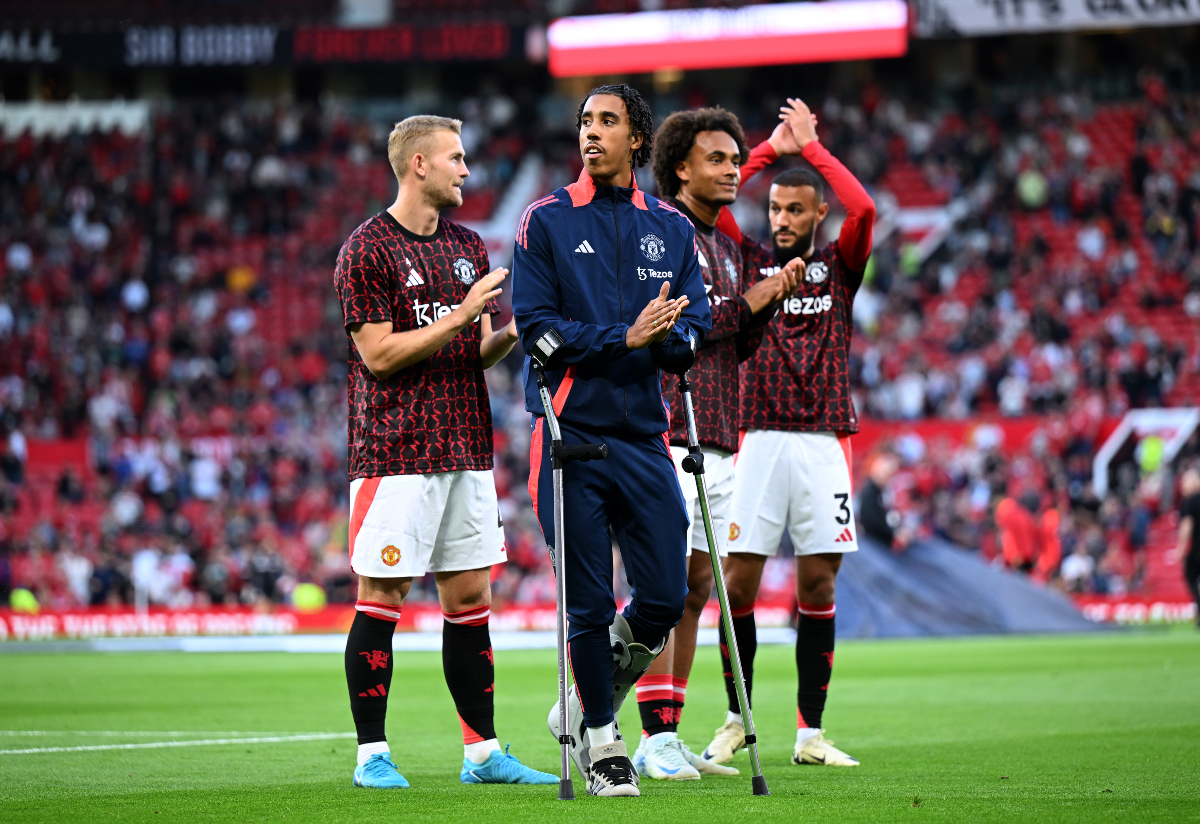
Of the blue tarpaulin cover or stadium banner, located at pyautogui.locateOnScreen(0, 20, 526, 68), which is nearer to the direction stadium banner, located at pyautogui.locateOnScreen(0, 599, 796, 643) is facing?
the blue tarpaulin cover

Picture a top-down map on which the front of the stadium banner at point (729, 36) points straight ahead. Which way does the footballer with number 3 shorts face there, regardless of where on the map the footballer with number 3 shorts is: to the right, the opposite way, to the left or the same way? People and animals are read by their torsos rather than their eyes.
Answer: the same way

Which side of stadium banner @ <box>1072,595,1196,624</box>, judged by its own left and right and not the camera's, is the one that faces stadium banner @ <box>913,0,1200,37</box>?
back

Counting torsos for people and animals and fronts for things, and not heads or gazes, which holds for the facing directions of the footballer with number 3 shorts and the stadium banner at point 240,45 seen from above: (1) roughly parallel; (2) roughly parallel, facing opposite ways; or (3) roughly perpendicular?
roughly parallel

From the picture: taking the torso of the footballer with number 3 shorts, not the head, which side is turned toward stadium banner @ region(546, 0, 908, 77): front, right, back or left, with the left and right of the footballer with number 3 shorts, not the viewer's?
back

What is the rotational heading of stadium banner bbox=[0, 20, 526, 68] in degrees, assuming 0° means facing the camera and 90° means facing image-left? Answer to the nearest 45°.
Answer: approximately 0°

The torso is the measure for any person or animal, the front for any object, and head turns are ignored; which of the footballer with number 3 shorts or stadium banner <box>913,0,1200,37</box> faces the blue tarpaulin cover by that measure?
the stadium banner

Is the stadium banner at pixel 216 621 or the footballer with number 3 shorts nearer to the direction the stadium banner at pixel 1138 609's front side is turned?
the footballer with number 3 shorts

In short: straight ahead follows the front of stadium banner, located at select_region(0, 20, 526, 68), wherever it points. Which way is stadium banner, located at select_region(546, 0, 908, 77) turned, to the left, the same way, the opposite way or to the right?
the same way

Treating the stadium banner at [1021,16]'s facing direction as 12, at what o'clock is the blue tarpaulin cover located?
The blue tarpaulin cover is roughly at 12 o'clock from the stadium banner.

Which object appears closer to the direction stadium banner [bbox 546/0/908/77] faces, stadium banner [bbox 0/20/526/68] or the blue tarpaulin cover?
the blue tarpaulin cover

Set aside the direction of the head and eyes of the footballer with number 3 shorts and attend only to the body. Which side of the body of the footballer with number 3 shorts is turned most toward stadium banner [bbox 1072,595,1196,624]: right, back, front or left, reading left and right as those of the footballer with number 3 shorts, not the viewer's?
back

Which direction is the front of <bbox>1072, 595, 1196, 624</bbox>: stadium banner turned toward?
toward the camera

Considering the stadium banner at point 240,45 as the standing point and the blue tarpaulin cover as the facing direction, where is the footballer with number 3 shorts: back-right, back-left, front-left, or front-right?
front-right

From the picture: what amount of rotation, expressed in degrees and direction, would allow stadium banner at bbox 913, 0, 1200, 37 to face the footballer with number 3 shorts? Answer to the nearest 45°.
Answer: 0° — it already faces them

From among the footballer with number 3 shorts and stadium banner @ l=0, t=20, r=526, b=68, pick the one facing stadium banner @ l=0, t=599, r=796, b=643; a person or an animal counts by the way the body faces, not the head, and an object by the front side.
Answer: stadium banner @ l=0, t=20, r=526, b=68

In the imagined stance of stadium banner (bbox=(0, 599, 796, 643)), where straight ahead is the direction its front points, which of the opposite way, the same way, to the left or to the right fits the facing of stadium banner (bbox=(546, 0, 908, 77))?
the same way

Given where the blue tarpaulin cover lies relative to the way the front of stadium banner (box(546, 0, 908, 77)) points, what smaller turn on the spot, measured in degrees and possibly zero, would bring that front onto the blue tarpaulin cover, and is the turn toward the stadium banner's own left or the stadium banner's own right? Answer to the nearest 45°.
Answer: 0° — it already faces it

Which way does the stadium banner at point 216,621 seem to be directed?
toward the camera
